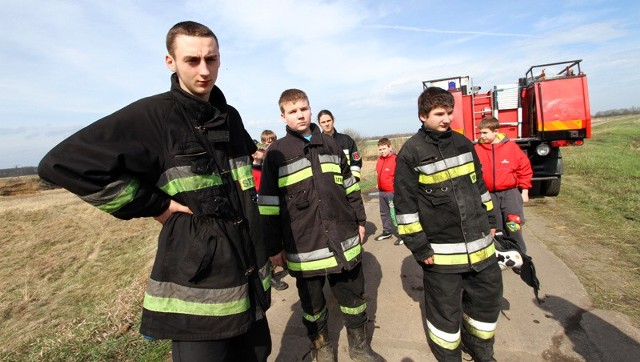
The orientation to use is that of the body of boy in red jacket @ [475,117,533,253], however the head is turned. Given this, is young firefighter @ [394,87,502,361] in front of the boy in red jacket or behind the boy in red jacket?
in front

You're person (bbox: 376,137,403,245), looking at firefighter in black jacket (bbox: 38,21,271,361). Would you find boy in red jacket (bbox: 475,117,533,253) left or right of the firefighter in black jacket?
left

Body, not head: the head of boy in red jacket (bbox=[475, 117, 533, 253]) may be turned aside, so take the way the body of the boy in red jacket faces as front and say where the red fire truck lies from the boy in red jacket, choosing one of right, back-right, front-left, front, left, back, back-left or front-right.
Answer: back-right

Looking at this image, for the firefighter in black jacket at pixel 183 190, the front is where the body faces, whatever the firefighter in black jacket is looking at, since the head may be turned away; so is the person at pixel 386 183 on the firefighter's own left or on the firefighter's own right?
on the firefighter's own left

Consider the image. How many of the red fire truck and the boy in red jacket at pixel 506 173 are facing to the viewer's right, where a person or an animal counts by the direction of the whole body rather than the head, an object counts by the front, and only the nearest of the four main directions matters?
0

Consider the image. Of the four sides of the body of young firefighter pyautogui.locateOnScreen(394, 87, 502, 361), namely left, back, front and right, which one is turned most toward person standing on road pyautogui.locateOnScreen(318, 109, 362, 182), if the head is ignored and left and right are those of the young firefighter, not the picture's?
back

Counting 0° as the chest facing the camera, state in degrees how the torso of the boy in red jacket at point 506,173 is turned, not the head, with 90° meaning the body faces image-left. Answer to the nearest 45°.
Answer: approximately 45°
